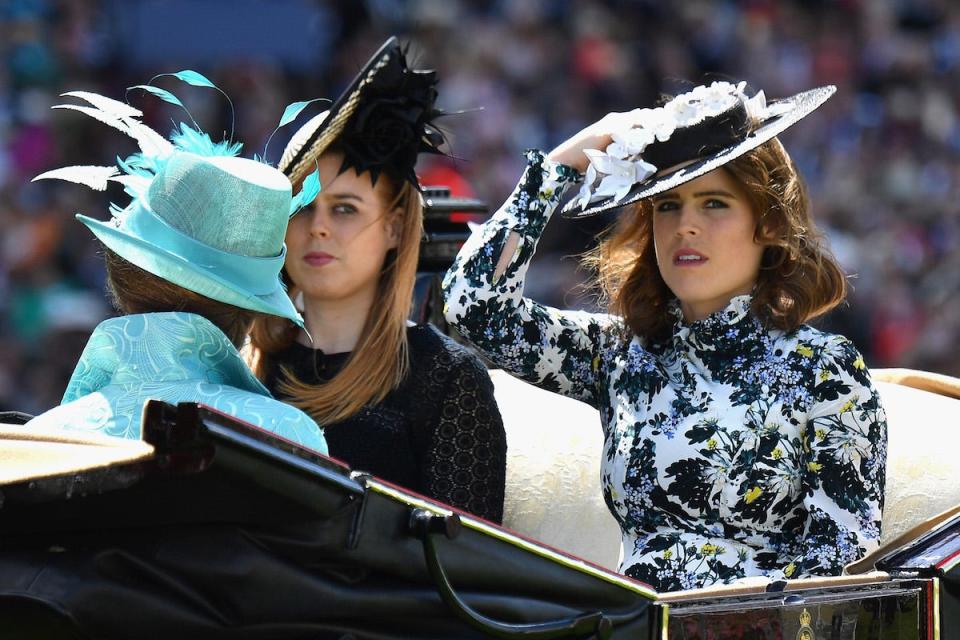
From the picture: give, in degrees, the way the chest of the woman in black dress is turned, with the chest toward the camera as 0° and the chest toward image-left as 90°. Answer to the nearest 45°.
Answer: approximately 45°

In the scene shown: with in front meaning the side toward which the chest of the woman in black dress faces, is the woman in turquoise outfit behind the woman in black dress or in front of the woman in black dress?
in front

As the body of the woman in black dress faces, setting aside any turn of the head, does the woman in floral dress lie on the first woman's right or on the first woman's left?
on the first woman's left

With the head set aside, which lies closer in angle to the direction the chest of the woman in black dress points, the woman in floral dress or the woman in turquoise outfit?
the woman in turquoise outfit

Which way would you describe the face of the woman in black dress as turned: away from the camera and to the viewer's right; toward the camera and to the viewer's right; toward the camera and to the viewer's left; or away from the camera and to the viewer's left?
toward the camera and to the viewer's left
